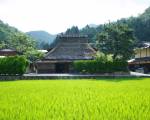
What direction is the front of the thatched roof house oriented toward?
toward the camera

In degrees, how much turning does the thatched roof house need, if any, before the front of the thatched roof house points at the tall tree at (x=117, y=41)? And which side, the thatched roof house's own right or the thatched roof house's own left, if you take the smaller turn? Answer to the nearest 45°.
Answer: approximately 45° to the thatched roof house's own left

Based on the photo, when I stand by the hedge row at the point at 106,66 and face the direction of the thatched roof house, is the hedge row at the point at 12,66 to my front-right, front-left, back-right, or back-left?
front-left

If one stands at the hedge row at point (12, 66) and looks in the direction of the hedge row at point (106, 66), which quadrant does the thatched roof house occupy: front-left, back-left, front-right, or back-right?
front-left
